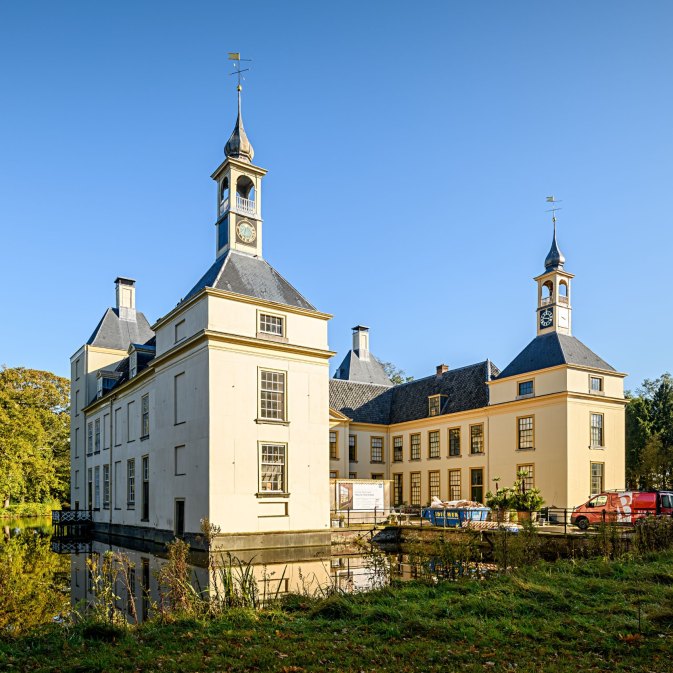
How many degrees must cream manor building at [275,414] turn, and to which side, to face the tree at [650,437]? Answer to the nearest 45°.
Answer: approximately 90° to its left

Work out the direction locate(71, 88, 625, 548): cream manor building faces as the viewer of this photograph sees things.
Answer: facing the viewer and to the right of the viewer

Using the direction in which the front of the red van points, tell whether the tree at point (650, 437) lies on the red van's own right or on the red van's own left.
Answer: on the red van's own right

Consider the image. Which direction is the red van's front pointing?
to the viewer's left
